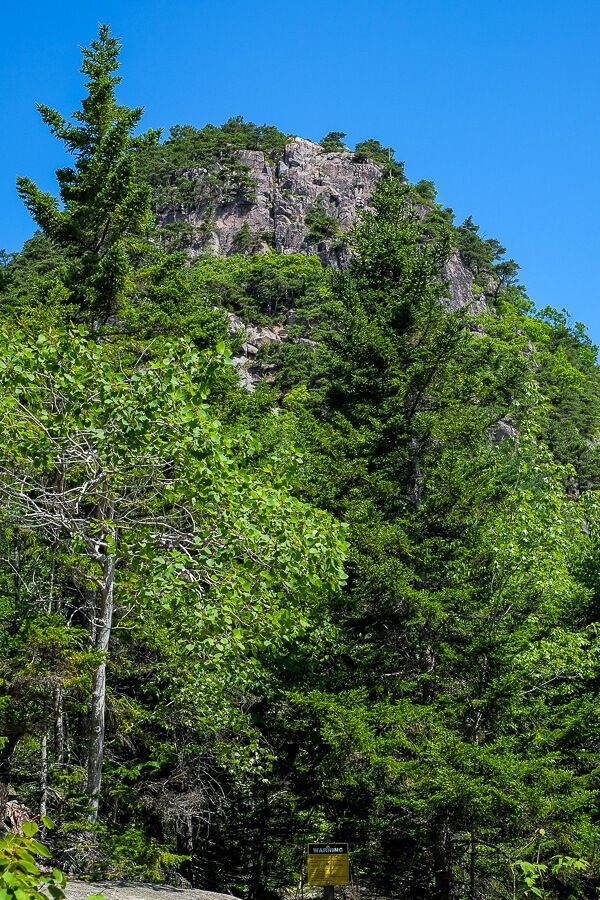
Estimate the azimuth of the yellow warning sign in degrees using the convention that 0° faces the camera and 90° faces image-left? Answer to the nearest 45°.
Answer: approximately 0°
